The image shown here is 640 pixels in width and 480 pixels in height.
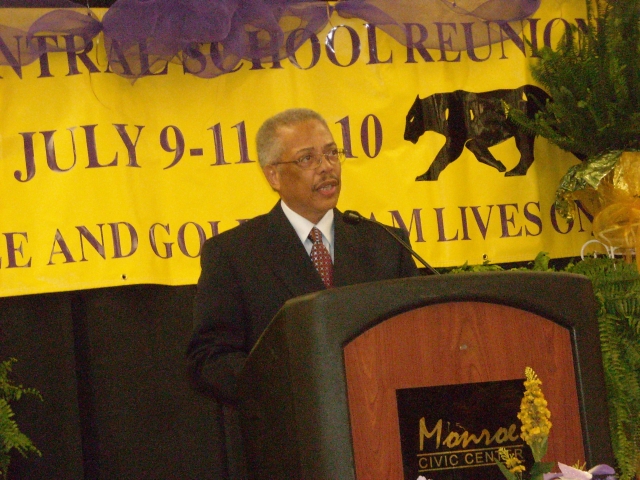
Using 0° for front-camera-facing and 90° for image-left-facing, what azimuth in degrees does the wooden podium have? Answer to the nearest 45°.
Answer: approximately 315°

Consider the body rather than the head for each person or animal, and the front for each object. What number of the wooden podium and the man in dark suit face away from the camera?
0

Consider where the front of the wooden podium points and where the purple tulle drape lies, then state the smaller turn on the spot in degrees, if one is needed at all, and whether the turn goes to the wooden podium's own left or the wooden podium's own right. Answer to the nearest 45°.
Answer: approximately 135° to the wooden podium's own left

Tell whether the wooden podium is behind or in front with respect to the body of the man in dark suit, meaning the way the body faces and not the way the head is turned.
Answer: in front

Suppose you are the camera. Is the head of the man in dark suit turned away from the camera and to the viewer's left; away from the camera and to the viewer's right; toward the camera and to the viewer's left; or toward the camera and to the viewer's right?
toward the camera and to the viewer's right

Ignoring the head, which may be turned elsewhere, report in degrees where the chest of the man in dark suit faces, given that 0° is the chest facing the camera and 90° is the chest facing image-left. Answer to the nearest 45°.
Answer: approximately 315°

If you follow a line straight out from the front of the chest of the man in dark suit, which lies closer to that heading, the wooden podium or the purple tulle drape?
the wooden podium
